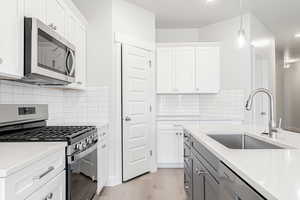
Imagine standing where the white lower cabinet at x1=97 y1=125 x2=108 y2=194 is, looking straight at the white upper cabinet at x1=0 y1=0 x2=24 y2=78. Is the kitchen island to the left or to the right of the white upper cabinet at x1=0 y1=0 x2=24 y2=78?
left

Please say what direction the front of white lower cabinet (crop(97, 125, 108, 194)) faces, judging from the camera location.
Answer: facing to the right of the viewer

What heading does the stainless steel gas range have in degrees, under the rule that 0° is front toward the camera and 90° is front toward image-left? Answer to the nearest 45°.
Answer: approximately 315°

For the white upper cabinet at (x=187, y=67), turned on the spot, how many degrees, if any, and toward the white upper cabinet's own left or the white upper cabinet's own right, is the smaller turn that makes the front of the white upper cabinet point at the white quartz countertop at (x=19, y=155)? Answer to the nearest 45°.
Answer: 0° — it already faces it

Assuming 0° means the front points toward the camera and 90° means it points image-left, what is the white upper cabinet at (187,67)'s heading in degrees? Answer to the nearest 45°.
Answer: approximately 0°

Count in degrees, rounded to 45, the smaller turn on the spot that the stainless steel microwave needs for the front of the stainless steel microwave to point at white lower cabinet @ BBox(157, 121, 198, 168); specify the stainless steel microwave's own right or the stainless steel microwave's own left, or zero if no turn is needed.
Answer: approximately 90° to the stainless steel microwave's own left

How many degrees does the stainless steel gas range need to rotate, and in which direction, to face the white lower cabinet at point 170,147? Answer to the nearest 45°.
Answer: approximately 90° to its left

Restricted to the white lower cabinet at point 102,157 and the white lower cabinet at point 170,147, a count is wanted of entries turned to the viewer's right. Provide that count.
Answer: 1
